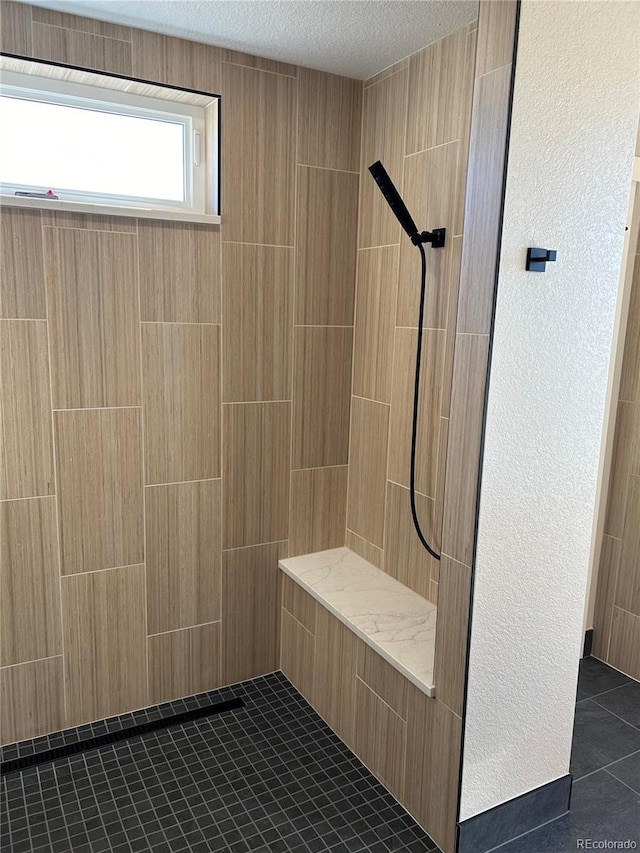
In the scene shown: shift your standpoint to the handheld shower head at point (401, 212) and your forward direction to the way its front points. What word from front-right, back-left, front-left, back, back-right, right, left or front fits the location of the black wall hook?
back-left

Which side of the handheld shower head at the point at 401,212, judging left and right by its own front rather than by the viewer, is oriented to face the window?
front

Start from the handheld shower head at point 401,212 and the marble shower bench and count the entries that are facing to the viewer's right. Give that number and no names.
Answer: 0

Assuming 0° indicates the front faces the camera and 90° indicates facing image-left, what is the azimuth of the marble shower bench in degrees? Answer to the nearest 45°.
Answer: approximately 45°

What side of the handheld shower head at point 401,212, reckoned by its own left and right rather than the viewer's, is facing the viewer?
left
